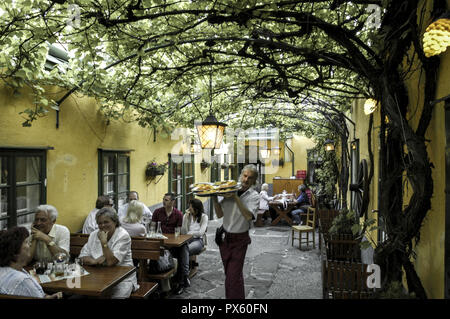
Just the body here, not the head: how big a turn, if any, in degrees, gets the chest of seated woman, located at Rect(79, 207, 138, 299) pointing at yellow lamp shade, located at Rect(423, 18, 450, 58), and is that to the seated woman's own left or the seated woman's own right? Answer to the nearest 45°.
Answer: approximately 90° to the seated woman's own left

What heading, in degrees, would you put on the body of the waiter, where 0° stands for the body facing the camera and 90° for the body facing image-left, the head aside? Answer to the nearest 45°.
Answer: approximately 45°

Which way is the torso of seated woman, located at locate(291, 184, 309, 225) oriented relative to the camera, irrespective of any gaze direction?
to the viewer's left

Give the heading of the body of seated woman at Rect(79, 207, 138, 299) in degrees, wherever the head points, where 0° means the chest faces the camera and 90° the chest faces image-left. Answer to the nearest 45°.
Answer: approximately 45°

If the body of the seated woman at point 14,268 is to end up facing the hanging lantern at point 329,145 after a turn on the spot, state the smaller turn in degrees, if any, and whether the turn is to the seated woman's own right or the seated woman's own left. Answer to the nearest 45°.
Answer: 0° — they already face it

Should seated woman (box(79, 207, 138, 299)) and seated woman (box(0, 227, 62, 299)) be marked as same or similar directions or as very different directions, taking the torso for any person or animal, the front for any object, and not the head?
very different directions

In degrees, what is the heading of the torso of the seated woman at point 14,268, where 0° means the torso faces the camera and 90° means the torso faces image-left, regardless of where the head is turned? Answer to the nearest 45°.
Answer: approximately 225°

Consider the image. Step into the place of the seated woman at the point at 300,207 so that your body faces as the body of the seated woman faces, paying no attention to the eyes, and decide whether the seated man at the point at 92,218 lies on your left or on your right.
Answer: on your left

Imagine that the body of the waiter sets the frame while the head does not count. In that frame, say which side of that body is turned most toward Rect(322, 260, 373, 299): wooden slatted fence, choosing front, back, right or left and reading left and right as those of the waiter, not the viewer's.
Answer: left

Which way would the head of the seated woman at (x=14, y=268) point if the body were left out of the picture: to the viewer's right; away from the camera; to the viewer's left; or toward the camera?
to the viewer's right
